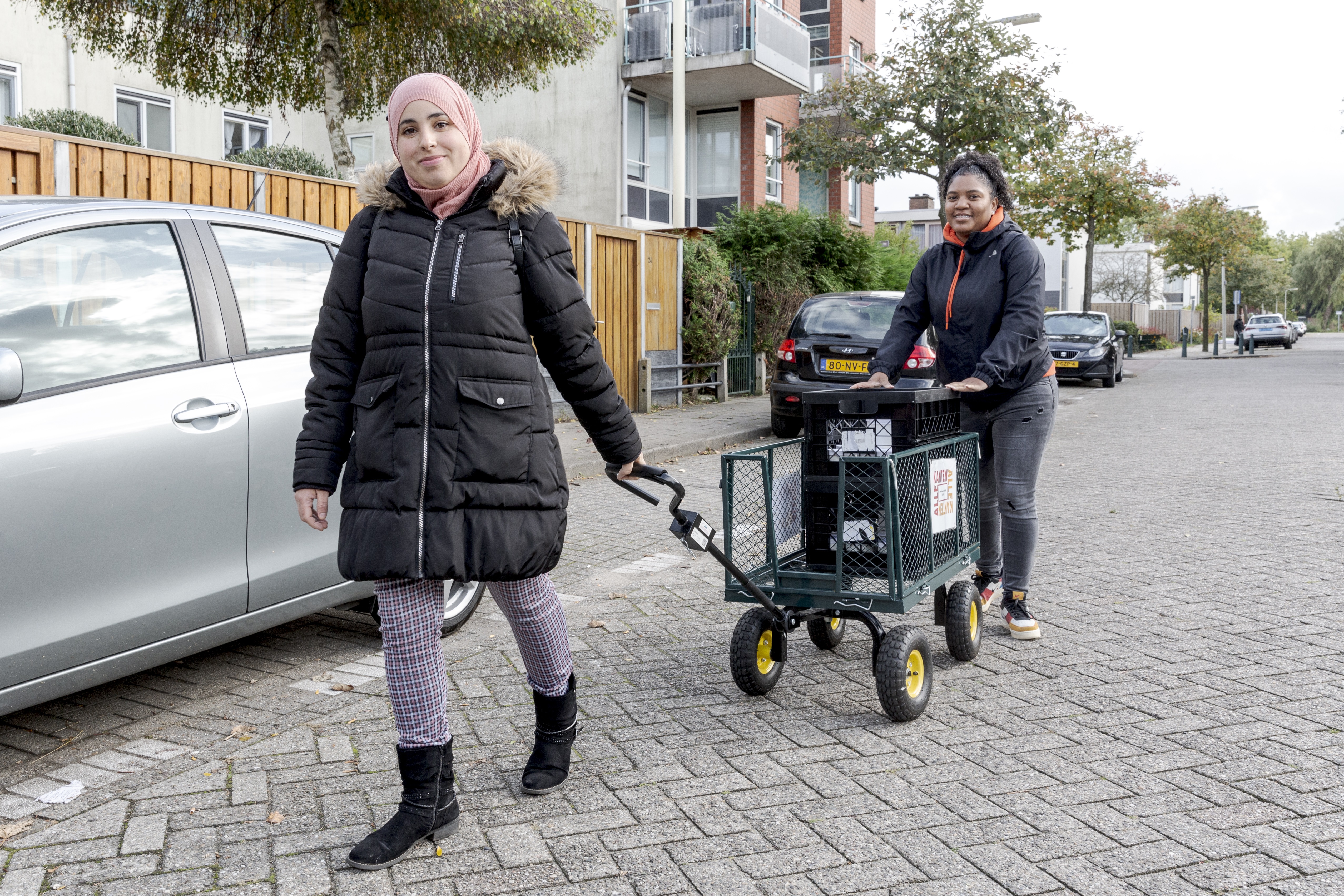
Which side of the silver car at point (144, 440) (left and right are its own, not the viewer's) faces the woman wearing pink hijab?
left

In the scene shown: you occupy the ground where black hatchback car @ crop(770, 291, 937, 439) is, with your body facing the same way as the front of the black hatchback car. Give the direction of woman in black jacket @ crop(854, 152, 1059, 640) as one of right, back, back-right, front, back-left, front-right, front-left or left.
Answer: back

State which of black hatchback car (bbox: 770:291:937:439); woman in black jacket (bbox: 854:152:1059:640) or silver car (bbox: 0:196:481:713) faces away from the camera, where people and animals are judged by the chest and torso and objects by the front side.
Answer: the black hatchback car

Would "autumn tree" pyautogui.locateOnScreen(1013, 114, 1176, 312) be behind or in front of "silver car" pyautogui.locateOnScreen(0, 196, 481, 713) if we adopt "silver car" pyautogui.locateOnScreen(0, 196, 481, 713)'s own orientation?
behind

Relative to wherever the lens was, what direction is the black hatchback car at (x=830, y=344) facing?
facing away from the viewer

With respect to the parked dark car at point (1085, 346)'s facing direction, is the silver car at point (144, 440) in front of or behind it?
in front

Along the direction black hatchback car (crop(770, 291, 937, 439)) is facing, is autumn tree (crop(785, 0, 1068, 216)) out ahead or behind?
ahead

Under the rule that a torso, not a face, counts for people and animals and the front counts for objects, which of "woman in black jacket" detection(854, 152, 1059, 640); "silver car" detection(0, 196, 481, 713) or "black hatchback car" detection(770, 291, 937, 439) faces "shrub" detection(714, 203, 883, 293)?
the black hatchback car

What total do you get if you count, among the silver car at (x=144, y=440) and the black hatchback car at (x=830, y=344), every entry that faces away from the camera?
1

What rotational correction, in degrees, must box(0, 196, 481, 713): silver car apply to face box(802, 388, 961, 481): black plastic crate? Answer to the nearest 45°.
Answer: approximately 135° to its left

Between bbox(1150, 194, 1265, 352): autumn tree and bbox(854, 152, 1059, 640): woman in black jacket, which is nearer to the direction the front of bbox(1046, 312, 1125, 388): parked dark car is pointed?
the woman in black jacket

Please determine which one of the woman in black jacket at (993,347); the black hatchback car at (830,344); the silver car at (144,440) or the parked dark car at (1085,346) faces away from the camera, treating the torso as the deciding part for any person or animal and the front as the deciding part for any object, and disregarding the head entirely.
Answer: the black hatchback car

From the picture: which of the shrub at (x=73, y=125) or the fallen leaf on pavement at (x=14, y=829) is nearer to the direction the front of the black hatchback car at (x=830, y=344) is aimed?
the shrub

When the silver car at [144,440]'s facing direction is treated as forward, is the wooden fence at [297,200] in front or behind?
behind

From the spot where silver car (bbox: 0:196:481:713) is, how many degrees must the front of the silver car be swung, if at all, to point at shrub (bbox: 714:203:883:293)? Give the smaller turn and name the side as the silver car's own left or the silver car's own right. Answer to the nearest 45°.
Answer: approximately 180°

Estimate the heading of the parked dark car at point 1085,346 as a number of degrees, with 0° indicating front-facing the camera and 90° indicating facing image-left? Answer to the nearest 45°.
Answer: approximately 0°
